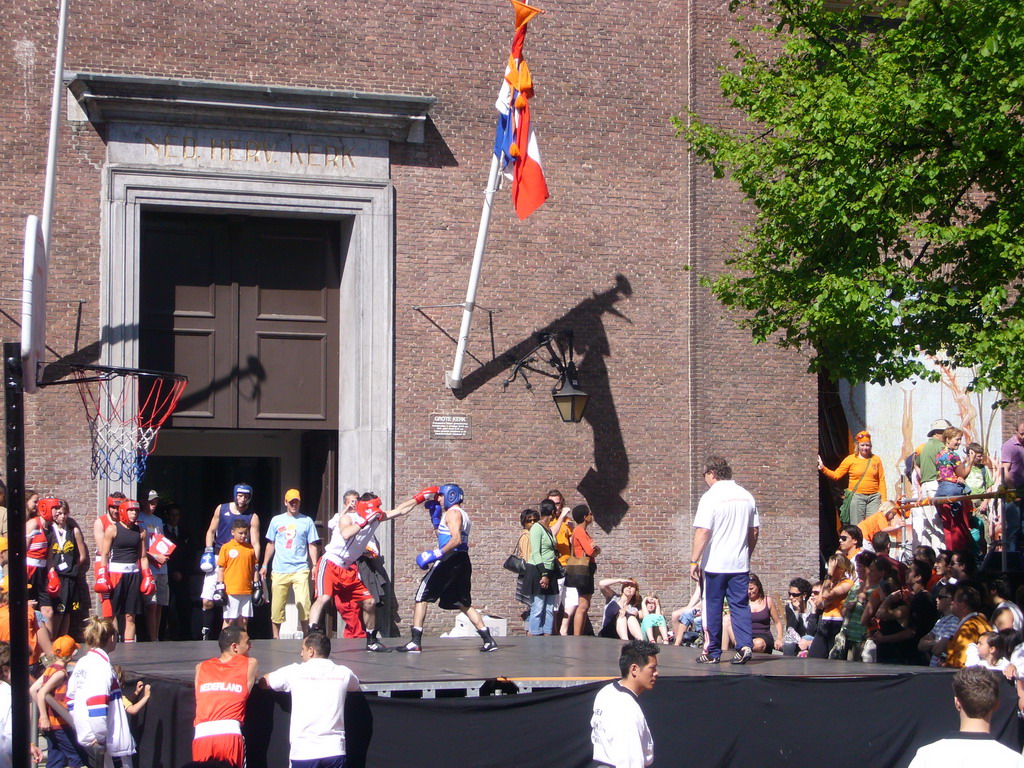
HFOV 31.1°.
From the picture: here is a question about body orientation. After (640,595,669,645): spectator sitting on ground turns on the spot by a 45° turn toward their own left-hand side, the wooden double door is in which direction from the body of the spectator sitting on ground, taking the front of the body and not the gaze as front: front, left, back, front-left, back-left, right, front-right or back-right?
back-right

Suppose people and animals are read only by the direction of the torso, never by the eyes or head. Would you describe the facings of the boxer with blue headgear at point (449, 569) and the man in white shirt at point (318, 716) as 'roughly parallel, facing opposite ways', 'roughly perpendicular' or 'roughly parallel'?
roughly perpendicular

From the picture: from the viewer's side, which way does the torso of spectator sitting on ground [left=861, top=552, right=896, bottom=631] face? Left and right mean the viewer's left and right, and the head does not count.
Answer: facing to the left of the viewer

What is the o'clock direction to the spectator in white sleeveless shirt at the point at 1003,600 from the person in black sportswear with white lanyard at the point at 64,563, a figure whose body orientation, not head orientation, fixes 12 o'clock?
The spectator in white sleeveless shirt is roughly at 10 o'clock from the person in black sportswear with white lanyard.

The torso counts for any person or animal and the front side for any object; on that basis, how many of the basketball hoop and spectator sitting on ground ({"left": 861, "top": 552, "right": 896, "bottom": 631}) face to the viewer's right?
1

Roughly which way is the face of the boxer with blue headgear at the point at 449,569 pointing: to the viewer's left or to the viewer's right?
to the viewer's left

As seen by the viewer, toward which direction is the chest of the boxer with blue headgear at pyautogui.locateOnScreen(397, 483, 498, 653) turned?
to the viewer's left

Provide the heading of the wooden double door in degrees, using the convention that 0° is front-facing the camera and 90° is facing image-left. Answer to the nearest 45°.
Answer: approximately 0°

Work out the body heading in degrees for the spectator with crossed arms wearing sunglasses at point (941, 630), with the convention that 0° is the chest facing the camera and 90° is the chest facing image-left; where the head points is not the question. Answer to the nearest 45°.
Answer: approximately 90°

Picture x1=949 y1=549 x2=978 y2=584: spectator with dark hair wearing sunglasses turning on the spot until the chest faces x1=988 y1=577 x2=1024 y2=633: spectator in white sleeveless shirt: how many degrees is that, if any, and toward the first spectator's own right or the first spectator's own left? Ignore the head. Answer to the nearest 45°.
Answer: approximately 90° to the first spectator's own left

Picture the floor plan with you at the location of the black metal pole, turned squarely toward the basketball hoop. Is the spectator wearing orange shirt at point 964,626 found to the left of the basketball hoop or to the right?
left

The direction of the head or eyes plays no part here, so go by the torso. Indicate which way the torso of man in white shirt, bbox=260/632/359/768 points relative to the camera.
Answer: away from the camera

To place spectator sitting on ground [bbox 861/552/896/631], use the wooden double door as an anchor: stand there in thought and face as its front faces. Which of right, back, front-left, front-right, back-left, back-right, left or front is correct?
front-left

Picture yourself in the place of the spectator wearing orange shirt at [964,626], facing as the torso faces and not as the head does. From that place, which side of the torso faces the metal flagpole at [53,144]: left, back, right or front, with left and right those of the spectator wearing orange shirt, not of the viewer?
front

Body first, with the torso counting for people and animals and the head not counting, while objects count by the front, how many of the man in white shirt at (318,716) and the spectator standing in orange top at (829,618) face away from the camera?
1
